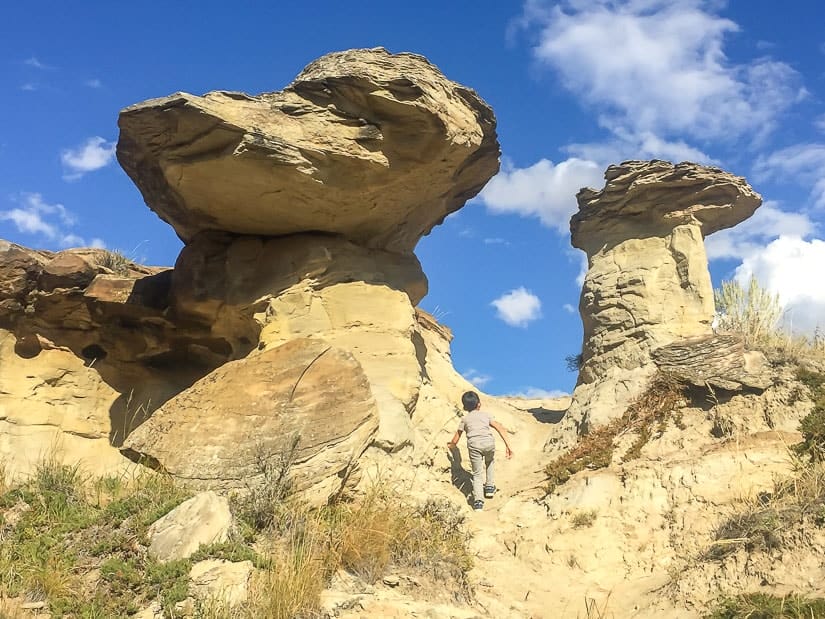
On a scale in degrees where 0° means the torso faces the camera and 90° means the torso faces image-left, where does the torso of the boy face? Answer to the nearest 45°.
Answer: approximately 180°

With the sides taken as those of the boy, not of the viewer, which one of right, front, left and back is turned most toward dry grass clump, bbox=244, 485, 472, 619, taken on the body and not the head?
back

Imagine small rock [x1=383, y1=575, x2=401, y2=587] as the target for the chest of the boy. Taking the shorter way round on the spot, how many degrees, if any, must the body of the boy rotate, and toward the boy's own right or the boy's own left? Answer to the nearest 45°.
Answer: approximately 180°

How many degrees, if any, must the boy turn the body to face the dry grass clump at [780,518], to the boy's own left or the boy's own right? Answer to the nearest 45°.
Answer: approximately 135° to the boy's own right

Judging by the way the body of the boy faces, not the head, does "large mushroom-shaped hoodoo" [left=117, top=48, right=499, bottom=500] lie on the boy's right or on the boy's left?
on the boy's left

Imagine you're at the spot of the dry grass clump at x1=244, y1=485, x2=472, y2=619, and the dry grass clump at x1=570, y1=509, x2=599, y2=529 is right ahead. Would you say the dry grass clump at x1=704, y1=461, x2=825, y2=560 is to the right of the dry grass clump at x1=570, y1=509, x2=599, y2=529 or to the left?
right

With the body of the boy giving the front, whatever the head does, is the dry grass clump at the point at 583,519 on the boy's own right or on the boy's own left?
on the boy's own right

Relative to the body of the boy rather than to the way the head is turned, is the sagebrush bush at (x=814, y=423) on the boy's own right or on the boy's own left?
on the boy's own right
